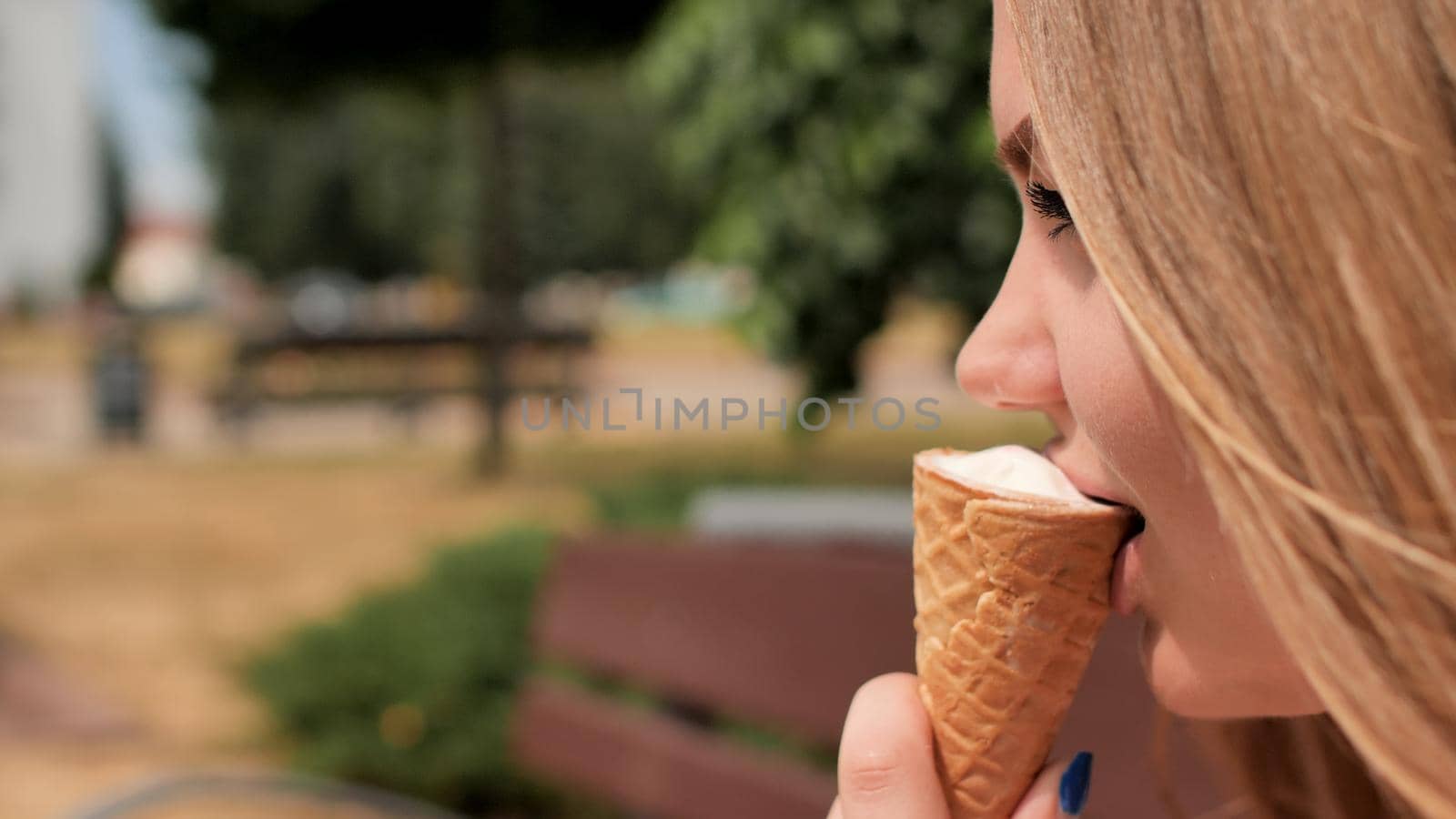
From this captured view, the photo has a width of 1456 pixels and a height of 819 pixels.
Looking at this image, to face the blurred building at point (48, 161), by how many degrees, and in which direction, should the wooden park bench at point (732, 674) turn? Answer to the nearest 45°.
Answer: approximately 90° to its right

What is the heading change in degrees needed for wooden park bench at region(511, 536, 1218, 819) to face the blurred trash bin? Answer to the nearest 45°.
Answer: approximately 90° to its right

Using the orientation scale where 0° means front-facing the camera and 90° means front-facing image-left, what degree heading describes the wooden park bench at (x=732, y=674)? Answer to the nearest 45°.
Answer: approximately 45°

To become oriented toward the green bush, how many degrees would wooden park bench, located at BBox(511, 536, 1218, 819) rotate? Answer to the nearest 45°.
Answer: approximately 90° to its right

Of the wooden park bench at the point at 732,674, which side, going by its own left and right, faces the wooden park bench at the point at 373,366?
right
